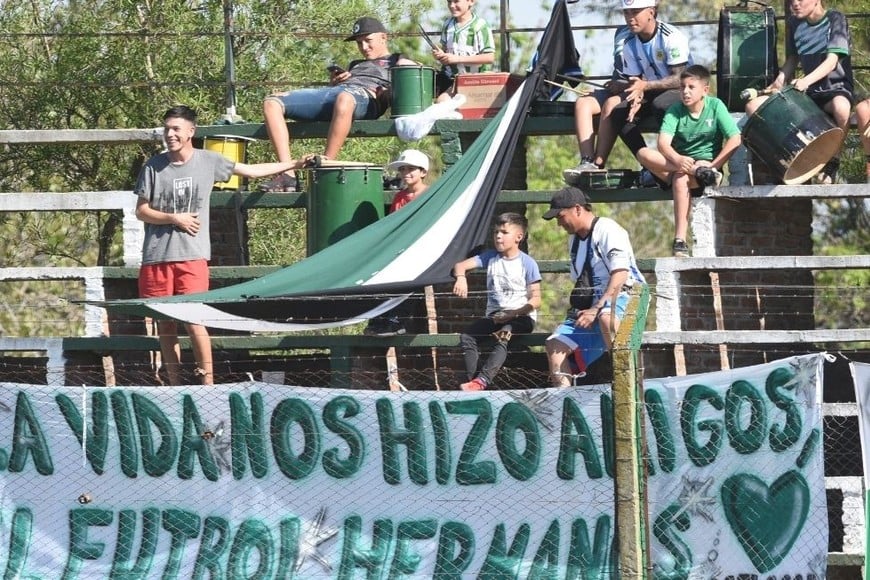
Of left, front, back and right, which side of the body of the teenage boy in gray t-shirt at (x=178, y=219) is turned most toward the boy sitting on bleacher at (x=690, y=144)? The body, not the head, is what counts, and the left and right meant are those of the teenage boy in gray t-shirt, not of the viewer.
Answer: left

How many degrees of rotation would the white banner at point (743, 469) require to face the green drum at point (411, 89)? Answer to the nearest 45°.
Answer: approximately 135° to its right

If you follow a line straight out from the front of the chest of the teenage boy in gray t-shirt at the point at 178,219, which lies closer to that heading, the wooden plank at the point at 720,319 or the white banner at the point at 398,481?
the white banner

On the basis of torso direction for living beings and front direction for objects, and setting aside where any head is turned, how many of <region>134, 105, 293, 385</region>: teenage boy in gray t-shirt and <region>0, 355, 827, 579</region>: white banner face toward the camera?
2

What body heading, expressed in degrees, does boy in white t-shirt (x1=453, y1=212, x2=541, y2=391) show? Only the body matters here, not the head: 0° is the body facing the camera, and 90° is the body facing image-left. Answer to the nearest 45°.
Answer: approximately 45°

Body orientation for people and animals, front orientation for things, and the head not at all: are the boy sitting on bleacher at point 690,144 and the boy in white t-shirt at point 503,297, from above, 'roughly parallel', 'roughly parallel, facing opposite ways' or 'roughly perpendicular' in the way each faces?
roughly parallel

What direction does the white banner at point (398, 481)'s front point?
toward the camera

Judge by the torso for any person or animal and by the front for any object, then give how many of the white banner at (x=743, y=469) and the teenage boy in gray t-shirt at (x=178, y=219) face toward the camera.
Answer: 2

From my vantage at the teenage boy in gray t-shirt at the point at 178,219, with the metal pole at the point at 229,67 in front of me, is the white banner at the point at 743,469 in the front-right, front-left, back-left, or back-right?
back-right

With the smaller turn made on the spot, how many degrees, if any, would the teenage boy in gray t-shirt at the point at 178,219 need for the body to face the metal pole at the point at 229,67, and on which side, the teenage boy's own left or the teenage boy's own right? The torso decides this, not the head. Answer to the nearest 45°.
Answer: approximately 180°

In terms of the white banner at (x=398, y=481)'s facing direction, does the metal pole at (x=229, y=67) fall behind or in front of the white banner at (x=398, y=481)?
behind

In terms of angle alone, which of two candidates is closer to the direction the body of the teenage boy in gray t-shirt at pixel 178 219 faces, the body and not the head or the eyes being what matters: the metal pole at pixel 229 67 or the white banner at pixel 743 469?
the white banner

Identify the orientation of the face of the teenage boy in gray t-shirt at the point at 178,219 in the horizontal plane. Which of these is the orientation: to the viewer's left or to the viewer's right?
to the viewer's left

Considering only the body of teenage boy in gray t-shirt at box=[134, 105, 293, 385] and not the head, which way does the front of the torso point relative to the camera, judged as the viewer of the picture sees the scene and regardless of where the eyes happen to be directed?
toward the camera

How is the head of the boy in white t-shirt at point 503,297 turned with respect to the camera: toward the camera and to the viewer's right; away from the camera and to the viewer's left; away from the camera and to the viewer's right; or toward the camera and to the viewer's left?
toward the camera and to the viewer's left

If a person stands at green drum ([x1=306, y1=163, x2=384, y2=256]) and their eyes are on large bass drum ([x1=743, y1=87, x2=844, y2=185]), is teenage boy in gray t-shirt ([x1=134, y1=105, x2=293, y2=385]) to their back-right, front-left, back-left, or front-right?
back-right
